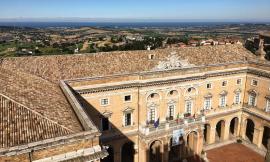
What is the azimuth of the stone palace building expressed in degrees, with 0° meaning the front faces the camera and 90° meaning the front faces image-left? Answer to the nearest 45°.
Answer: approximately 315°
